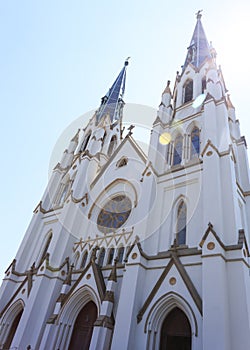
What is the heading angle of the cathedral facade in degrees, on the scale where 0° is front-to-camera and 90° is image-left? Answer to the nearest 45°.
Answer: approximately 45°
